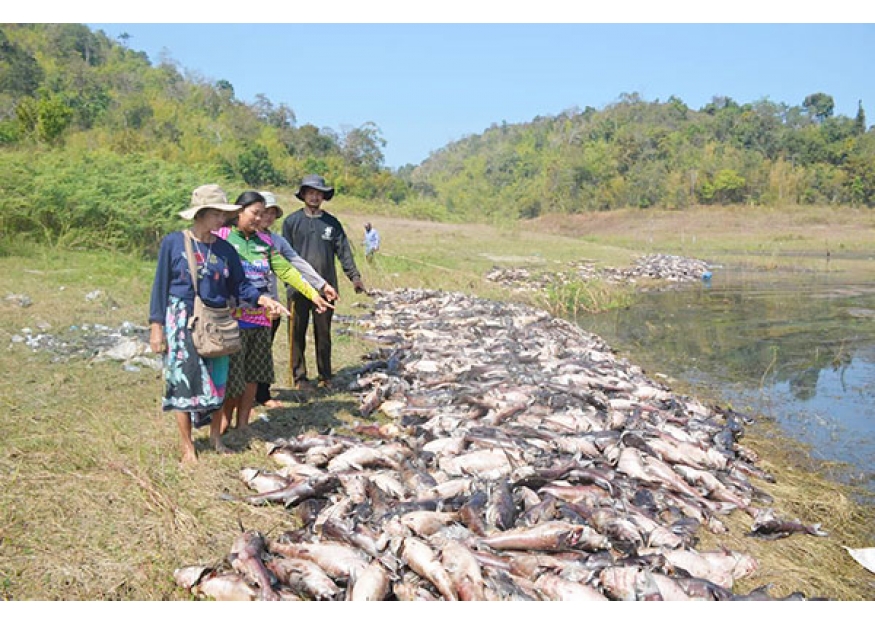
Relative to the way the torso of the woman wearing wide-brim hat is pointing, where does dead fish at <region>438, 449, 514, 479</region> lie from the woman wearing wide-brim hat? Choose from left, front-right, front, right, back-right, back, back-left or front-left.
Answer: front-left

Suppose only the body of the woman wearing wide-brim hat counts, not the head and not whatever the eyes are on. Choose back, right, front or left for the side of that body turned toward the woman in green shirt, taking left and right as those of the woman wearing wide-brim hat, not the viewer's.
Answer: left

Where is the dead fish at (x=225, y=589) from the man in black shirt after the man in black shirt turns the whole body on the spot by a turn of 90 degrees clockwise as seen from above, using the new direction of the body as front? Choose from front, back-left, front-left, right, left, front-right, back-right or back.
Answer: left

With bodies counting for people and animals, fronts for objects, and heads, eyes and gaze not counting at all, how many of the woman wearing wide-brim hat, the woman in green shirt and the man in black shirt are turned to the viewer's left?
0

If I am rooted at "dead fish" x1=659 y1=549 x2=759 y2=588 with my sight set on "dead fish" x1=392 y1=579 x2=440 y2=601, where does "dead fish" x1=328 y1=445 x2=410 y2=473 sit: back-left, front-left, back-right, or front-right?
front-right

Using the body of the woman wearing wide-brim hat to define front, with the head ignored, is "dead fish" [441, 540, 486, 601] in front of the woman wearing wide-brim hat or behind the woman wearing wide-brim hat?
in front

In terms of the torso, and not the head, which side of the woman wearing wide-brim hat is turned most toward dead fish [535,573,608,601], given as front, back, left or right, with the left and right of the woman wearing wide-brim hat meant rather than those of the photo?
front

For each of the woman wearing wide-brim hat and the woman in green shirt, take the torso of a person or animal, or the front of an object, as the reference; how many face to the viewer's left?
0

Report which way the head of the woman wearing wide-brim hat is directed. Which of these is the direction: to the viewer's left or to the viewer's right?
to the viewer's right

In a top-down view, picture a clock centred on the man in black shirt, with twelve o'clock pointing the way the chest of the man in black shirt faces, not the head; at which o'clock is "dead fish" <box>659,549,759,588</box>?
The dead fish is roughly at 11 o'clock from the man in black shirt.

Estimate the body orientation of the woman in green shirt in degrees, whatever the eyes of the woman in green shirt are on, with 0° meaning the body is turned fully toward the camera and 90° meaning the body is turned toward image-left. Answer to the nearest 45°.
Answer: approximately 315°

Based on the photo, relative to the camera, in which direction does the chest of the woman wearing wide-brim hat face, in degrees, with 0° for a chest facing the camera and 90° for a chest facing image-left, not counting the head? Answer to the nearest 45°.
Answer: approximately 315°

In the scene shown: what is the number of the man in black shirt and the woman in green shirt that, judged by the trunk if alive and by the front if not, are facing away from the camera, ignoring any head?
0

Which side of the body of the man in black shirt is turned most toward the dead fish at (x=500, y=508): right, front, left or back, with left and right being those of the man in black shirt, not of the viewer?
front

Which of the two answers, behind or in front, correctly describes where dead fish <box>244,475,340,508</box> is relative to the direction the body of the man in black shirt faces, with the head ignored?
in front

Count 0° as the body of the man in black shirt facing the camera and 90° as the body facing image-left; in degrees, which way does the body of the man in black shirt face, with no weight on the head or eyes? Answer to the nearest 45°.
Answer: approximately 0°

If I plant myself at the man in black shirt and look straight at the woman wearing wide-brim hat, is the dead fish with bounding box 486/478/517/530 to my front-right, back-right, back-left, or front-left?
front-left
